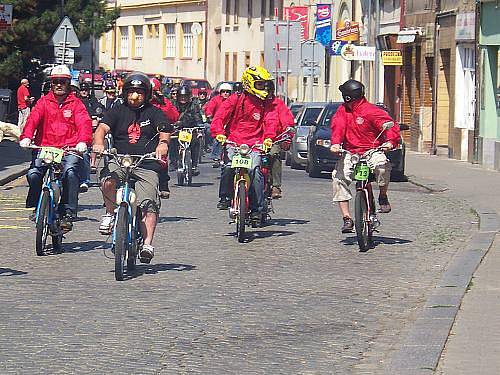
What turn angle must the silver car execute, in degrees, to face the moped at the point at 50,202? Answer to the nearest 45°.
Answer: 0° — it already faces it

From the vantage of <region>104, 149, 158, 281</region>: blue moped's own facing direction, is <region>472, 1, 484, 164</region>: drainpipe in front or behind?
behind

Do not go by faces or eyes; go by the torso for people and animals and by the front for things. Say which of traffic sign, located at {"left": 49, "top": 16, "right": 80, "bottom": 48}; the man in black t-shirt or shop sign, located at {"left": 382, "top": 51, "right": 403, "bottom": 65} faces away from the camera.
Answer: the traffic sign

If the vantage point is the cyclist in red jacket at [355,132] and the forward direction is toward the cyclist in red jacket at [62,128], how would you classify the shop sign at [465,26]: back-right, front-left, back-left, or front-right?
back-right

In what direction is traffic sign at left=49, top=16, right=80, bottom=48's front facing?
away from the camera

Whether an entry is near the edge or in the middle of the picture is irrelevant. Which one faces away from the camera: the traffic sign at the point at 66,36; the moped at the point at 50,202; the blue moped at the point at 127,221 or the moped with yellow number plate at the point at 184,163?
the traffic sign

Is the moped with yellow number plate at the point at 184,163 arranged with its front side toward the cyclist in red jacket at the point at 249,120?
yes

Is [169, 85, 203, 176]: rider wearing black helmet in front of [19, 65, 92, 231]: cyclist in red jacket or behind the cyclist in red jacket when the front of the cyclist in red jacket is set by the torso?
behind

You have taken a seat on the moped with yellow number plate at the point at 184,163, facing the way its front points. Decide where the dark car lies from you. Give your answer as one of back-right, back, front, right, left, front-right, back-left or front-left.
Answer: back-left
